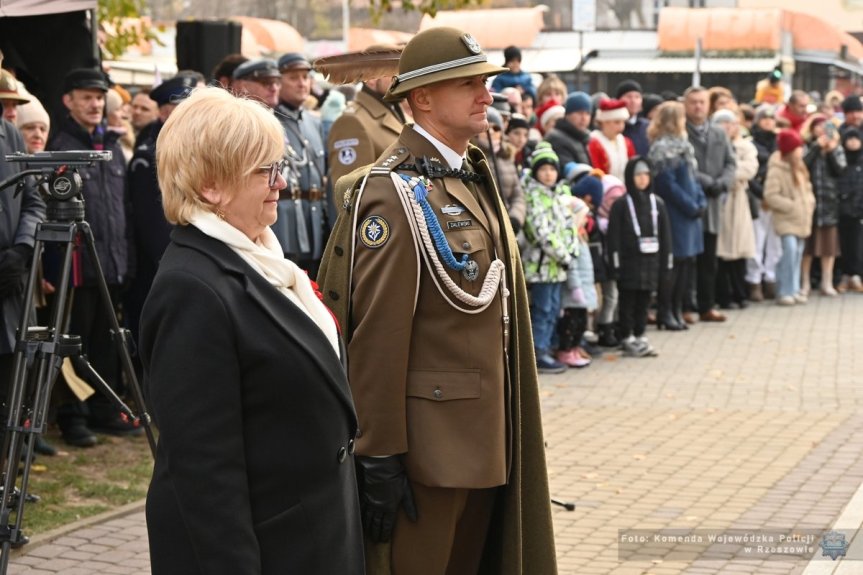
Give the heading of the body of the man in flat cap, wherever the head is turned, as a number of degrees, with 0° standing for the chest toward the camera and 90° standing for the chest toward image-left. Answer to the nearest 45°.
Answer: approximately 315°

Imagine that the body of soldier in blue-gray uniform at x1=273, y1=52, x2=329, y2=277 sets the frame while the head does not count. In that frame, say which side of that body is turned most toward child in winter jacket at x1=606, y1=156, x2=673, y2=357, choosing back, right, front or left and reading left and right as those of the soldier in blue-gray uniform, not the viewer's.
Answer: left

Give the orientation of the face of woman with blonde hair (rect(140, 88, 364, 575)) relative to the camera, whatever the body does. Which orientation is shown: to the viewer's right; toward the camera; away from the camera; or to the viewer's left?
to the viewer's right

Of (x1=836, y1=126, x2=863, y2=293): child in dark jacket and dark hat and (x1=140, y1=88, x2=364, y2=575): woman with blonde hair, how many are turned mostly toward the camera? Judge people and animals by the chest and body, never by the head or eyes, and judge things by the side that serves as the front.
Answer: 1

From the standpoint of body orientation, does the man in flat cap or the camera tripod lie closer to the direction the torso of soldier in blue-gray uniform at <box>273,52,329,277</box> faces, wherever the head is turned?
the camera tripod

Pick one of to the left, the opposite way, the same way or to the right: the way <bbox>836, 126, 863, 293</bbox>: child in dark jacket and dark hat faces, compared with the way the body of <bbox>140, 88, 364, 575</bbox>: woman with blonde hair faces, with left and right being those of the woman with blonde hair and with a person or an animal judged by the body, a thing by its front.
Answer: to the right

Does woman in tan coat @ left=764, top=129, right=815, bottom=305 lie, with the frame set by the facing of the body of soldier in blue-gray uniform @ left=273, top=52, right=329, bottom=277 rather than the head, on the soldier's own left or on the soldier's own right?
on the soldier's own left

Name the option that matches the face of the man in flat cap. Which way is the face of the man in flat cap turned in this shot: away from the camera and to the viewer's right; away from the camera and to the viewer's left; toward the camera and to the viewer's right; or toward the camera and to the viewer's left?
toward the camera and to the viewer's right

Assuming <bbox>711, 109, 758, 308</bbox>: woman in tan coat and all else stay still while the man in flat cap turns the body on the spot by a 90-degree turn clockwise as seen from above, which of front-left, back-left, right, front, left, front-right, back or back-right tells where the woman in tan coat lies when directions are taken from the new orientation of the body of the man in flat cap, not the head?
back

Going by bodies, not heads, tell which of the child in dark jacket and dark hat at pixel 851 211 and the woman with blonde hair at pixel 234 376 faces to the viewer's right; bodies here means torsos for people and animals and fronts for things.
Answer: the woman with blonde hair

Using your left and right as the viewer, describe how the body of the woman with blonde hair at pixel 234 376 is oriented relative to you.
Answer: facing to the right of the viewer

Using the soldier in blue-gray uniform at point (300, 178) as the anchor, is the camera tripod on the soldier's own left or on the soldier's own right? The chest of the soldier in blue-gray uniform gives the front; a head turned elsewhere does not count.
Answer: on the soldier's own right

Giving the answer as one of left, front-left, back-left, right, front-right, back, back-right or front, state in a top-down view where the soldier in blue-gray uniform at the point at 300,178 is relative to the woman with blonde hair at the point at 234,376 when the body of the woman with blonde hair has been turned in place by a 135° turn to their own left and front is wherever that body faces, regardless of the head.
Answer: front-right
